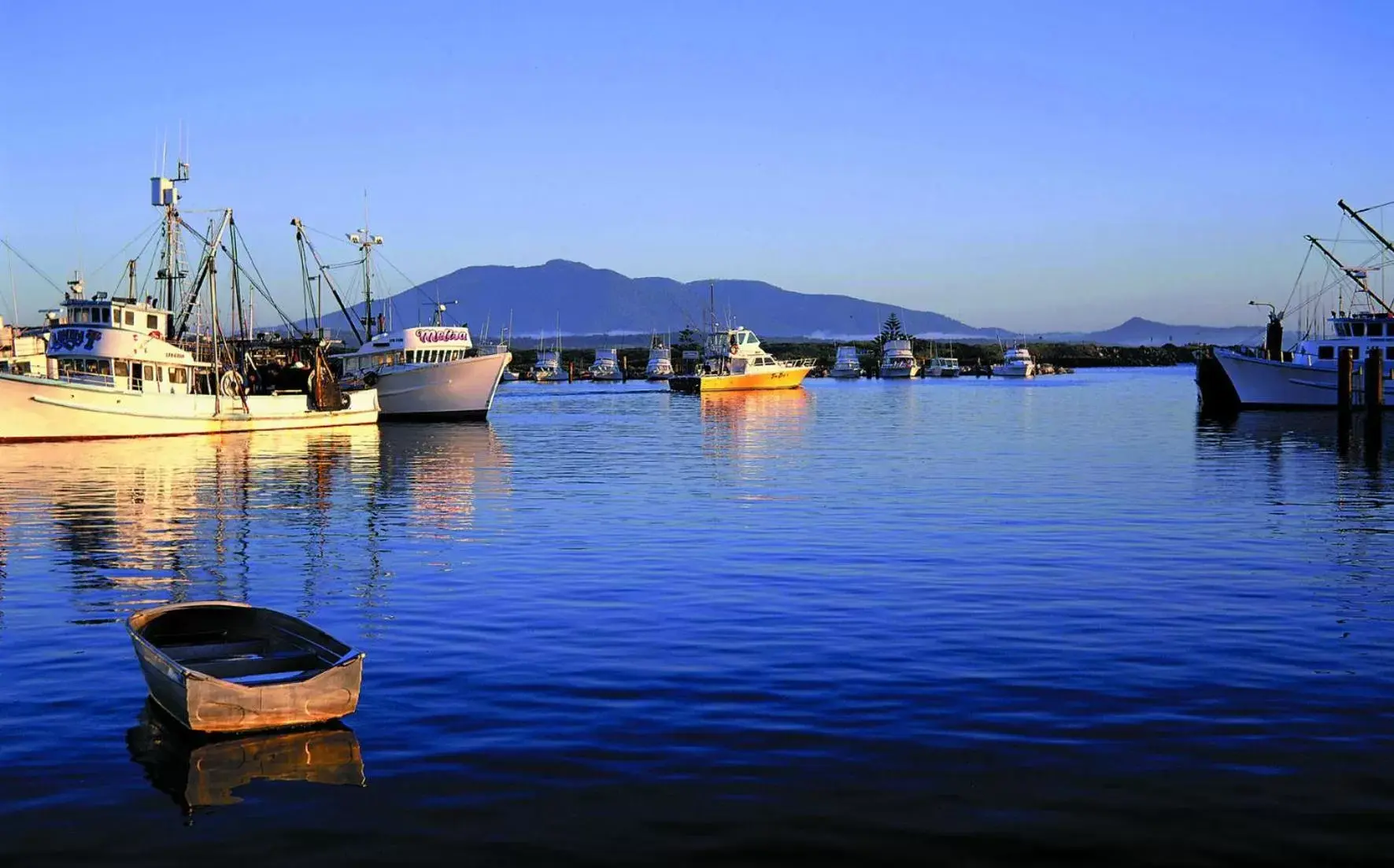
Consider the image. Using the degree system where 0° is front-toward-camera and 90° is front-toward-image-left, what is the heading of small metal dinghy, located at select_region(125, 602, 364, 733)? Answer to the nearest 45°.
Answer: approximately 135°
